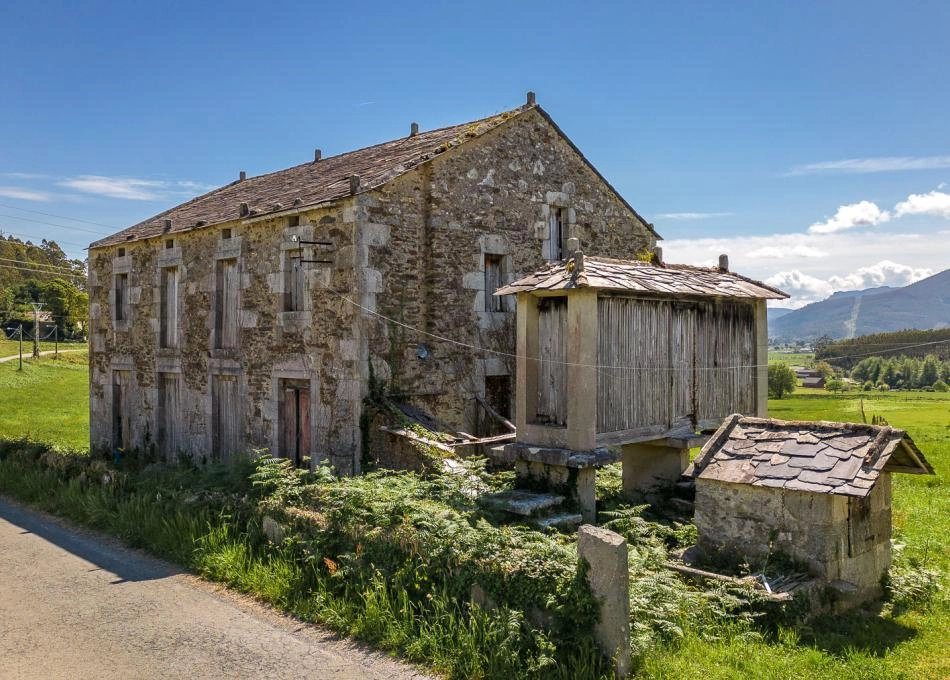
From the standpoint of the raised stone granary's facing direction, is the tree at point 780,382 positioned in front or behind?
behind

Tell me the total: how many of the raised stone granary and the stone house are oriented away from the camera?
0

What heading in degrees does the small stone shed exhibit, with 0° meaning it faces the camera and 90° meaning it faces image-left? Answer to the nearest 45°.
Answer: approximately 315°

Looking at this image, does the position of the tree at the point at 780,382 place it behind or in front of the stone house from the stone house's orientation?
behind

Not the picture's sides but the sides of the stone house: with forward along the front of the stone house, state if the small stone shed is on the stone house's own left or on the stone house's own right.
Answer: on the stone house's own left

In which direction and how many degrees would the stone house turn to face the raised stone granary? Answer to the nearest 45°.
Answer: approximately 90° to its left

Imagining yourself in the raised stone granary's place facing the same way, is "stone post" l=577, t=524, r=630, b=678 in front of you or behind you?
in front

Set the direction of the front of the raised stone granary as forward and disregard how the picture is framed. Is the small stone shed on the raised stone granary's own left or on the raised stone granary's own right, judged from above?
on the raised stone granary's own left

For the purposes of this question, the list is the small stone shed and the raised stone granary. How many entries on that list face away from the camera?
0

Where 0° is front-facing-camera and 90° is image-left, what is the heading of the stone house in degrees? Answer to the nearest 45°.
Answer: approximately 45°
